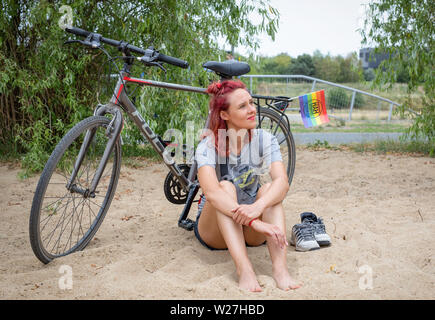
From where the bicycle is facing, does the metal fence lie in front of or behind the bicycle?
behind

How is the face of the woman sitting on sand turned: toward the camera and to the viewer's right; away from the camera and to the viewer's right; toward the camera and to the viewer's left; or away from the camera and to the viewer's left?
toward the camera and to the viewer's right

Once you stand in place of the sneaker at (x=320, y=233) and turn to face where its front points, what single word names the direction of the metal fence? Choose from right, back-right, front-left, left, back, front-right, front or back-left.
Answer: back-left

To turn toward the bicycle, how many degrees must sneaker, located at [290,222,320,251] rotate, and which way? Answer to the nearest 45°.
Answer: approximately 135° to its right

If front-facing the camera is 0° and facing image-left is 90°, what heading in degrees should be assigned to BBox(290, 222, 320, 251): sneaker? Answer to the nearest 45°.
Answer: approximately 315°

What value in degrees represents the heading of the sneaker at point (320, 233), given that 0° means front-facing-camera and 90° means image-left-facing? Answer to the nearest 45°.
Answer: approximately 315°

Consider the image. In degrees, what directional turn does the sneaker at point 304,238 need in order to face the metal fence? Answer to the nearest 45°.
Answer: approximately 135° to its left

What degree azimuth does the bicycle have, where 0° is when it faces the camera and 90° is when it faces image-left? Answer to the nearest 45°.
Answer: approximately 45°

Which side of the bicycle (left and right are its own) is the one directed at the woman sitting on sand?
left
